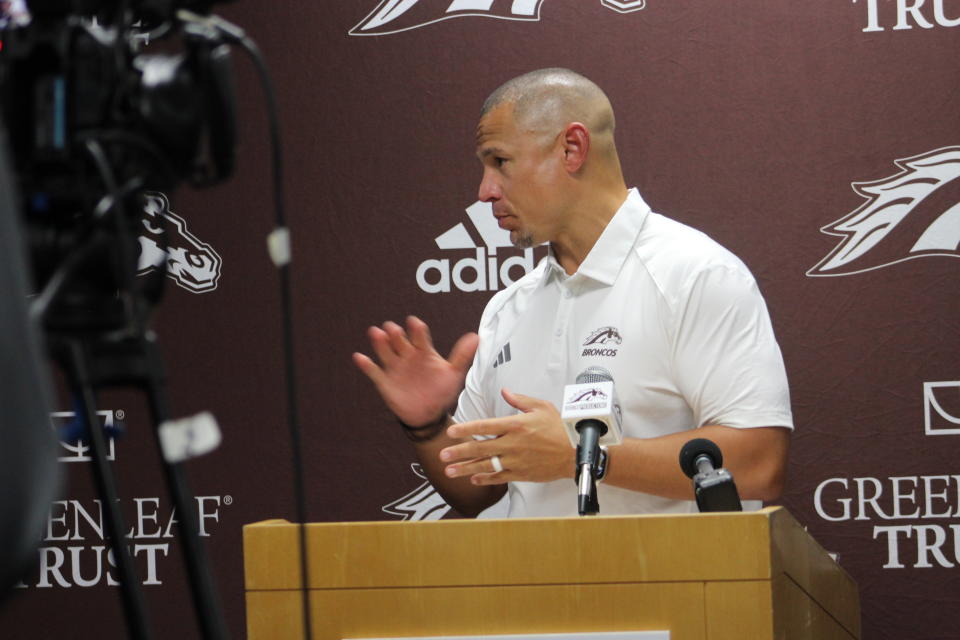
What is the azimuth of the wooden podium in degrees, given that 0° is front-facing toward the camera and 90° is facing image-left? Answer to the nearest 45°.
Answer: approximately 0°

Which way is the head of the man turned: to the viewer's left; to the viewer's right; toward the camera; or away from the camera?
to the viewer's left

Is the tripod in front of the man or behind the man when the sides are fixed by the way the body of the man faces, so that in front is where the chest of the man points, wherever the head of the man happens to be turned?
in front

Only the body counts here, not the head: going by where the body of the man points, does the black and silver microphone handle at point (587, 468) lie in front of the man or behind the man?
in front

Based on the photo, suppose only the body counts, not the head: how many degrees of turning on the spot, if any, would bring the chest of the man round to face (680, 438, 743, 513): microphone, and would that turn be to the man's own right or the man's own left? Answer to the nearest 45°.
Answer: approximately 45° to the man's own left

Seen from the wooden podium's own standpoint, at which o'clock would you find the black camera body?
The black camera body is roughly at 1 o'clock from the wooden podium.

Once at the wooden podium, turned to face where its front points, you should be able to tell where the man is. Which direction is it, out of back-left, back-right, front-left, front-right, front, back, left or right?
back
